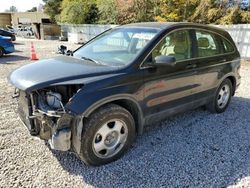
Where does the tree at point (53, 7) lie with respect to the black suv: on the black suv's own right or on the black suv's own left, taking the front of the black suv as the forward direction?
on the black suv's own right

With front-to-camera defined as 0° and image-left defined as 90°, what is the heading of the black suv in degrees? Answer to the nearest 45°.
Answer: approximately 45°

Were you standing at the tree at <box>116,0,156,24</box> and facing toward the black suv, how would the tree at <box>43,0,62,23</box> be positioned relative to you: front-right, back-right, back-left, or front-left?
back-right

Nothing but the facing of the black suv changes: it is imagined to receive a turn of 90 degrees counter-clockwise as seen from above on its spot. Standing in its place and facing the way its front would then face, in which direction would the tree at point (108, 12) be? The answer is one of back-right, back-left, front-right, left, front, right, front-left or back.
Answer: back-left

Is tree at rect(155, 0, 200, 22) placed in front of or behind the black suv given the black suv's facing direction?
behind

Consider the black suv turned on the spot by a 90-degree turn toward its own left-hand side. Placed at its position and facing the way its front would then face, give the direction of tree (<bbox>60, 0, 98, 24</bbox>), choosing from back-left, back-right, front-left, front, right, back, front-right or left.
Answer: back-left

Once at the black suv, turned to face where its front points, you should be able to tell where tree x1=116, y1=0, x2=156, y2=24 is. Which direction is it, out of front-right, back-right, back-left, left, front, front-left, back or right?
back-right
